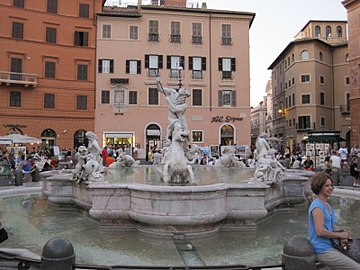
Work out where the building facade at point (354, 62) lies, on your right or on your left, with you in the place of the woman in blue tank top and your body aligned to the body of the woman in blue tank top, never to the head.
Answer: on your left

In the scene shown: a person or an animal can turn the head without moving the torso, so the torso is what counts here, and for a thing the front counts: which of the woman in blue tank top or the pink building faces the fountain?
the pink building

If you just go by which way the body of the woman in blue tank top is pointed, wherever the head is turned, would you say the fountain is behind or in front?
behind

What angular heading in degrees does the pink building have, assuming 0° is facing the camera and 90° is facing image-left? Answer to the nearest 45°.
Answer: approximately 0°
